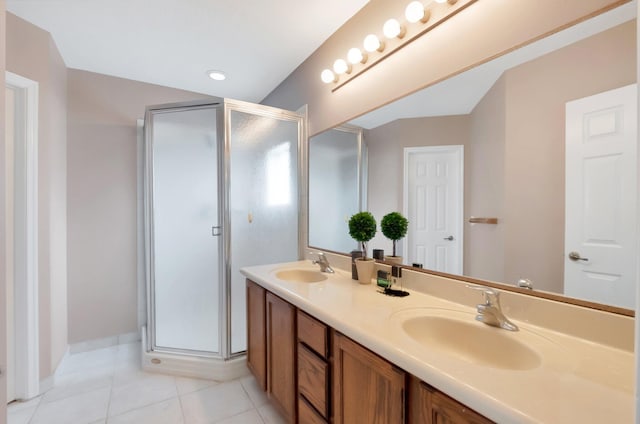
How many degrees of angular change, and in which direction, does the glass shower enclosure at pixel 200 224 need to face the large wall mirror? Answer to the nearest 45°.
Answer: approximately 90° to its left

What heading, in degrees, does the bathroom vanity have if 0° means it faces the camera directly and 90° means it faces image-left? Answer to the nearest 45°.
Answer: approximately 45°

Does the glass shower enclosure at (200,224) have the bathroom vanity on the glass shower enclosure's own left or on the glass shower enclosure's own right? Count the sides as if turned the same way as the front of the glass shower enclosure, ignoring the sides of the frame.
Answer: on the glass shower enclosure's own left

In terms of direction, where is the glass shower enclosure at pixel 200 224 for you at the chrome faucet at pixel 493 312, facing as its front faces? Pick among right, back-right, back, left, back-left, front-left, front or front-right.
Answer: front-right
